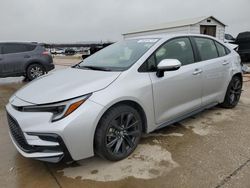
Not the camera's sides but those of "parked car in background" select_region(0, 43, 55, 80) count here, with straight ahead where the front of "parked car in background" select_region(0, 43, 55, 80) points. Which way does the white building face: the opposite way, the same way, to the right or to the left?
to the left

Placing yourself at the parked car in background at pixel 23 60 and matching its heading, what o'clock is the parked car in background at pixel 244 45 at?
the parked car in background at pixel 244 45 is roughly at 6 o'clock from the parked car in background at pixel 23 60.

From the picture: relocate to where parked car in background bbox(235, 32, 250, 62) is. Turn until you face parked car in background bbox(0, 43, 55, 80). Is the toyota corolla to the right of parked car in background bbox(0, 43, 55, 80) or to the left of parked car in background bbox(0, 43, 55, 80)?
left

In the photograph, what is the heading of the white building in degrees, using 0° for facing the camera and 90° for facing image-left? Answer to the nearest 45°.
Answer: approximately 315°

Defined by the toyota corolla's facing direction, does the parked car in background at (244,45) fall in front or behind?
behind

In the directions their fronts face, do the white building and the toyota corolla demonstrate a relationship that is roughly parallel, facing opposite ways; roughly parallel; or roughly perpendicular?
roughly perpendicular

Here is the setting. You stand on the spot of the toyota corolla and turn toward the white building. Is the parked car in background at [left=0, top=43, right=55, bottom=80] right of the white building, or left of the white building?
left
